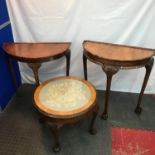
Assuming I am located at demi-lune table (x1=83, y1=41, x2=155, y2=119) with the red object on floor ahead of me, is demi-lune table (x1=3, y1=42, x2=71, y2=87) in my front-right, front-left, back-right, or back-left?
back-right

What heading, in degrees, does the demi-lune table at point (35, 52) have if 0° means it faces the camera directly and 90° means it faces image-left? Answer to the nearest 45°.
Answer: approximately 0°

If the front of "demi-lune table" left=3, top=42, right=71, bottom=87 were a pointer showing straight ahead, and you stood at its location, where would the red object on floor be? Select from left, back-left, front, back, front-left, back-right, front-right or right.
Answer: front-left

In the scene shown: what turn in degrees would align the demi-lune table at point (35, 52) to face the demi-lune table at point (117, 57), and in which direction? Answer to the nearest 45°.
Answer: approximately 45° to its left
